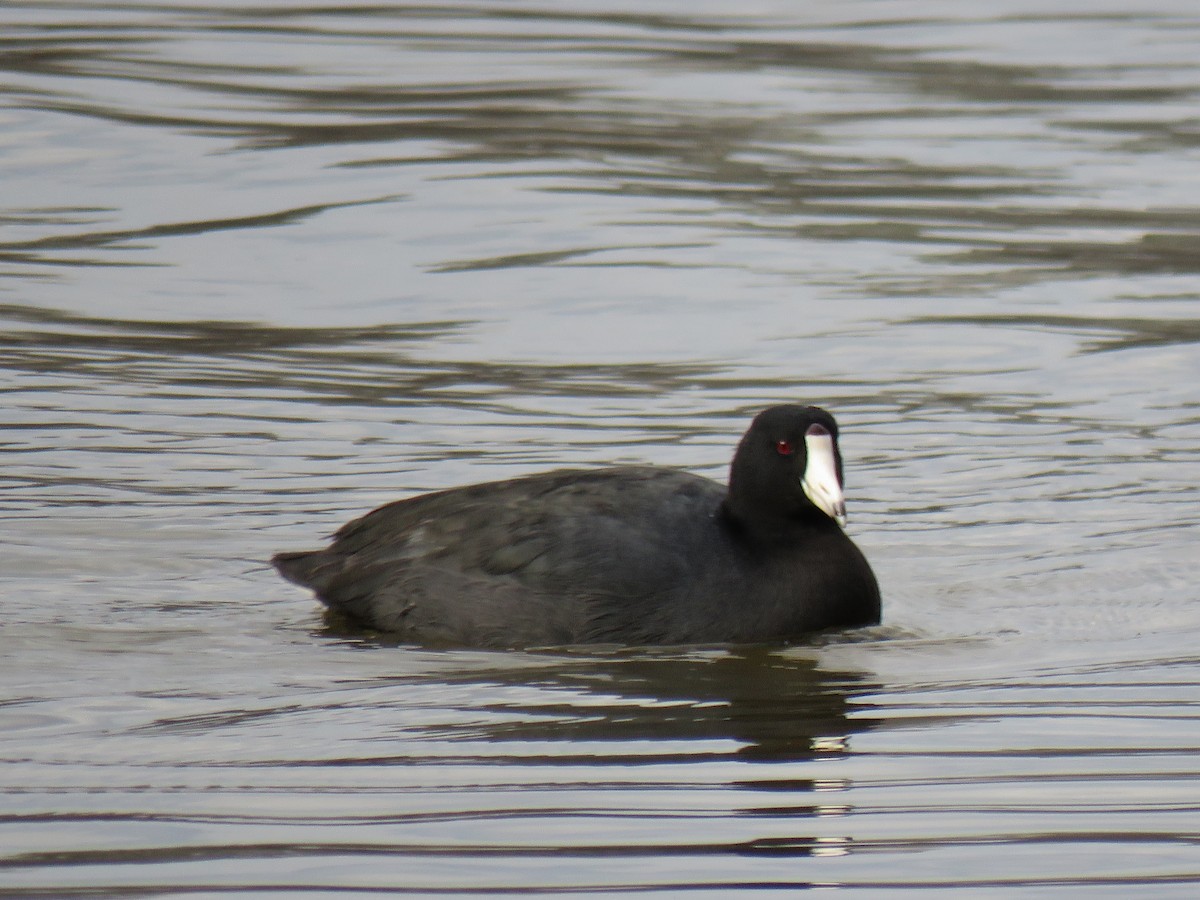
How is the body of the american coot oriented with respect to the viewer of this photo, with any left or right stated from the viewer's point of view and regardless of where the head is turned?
facing to the right of the viewer
